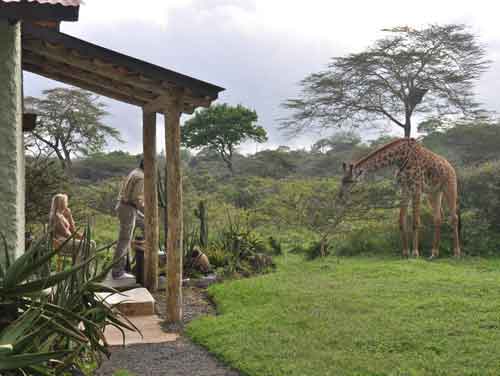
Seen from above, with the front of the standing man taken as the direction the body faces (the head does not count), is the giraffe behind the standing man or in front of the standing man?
in front

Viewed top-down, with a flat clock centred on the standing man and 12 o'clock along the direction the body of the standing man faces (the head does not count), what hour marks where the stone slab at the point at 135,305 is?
The stone slab is roughly at 3 o'clock from the standing man.

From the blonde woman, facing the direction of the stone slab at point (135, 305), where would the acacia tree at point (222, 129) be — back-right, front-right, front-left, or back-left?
back-left

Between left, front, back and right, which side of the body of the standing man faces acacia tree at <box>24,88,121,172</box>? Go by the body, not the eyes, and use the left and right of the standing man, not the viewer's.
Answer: left

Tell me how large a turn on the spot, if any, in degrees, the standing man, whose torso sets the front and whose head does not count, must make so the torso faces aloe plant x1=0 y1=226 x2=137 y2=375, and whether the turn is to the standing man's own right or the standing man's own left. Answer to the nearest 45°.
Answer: approximately 90° to the standing man's own right

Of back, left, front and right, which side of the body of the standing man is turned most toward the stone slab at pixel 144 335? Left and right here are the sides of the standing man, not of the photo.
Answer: right

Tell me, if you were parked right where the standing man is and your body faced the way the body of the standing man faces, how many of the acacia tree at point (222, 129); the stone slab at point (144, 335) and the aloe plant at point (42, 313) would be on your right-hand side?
2

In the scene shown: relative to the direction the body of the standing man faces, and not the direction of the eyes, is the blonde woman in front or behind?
behind

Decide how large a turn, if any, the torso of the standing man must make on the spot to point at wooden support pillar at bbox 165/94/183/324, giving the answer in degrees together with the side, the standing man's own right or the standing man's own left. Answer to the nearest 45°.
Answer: approximately 90° to the standing man's own right

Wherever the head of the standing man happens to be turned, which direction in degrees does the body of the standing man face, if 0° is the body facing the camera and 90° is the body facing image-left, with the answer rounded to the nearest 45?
approximately 270°
